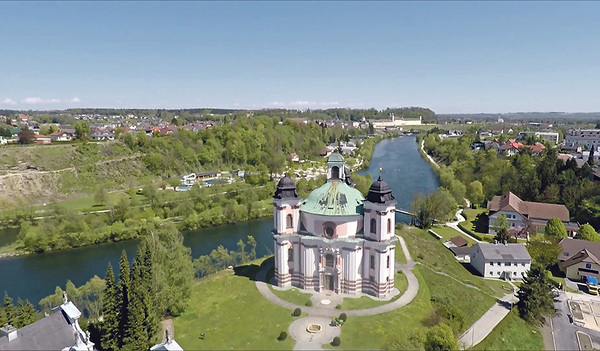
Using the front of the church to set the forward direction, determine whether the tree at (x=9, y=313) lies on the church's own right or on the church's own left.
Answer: on the church's own right

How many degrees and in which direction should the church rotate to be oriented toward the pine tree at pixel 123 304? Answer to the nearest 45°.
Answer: approximately 45° to its right

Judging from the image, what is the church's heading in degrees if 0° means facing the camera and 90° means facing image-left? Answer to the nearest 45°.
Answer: approximately 0°

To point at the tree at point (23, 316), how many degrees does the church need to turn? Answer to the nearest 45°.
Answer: approximately 45° to its right

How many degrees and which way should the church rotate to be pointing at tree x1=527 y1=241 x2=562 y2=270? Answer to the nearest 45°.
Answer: approximately 135° to its left

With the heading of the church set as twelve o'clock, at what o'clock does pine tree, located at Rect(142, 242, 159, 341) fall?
The pine tree is roughly at 2 o'clock from the church.

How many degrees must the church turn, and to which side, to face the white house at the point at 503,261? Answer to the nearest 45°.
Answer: approximately 135° to its left

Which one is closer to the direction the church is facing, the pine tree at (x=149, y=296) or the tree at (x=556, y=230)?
the pine tree

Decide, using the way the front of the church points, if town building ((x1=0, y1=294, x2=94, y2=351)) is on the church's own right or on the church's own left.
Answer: on the church's own right

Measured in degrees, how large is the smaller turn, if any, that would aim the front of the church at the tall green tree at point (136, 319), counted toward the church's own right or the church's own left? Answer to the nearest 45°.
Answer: approximately 45° to the church's own right

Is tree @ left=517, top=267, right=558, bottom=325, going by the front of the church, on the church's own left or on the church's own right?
on the church's own left

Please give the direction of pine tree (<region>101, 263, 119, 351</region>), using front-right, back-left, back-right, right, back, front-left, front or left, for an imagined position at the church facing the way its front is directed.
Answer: front-right

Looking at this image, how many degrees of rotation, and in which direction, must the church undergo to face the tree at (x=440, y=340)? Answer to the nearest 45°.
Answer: approximately 45° to its left

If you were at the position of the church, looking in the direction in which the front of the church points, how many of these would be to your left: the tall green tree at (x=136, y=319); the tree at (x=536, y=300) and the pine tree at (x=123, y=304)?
1
